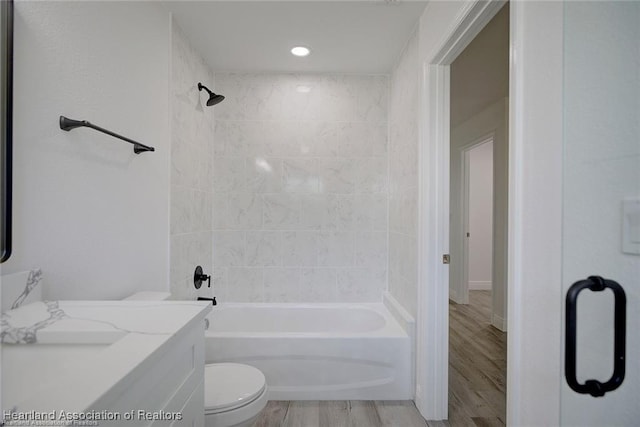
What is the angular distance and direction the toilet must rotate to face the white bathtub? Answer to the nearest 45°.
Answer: approximately 45° to its left

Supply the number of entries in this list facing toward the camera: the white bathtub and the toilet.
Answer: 1

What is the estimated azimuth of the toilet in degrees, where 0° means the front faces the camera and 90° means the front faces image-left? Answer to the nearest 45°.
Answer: approximately 270°

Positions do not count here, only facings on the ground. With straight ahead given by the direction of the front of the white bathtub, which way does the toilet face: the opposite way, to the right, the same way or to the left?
to the left

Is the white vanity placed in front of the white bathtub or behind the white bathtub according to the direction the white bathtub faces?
in front

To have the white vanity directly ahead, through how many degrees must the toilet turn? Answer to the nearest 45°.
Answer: approximately 135° to its right

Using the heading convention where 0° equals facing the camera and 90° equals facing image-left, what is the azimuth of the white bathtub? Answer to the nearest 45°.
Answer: approximately 0°

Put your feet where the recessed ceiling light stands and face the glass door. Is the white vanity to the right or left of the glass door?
right
